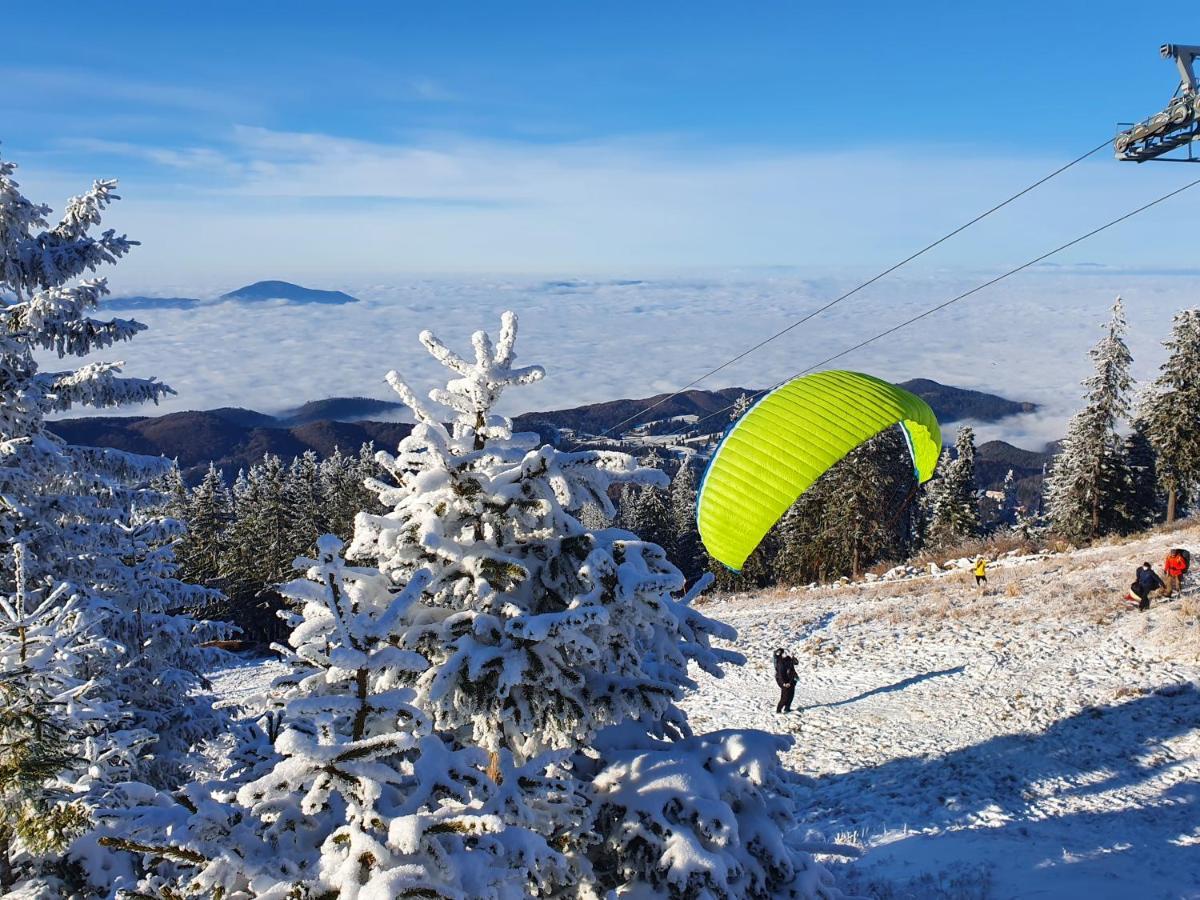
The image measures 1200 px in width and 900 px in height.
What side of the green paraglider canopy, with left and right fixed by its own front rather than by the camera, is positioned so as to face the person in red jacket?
right

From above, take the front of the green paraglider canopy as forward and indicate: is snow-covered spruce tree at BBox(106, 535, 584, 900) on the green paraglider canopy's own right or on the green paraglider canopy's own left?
on the green paraglider canopy's own left

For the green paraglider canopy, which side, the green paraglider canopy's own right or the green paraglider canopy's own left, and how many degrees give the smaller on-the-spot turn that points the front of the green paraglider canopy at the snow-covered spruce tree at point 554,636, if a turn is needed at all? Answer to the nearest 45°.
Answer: approximately 135° to the green paraglider canopy's own left

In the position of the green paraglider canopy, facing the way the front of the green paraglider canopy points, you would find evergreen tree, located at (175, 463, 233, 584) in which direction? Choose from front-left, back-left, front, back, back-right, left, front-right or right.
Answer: front

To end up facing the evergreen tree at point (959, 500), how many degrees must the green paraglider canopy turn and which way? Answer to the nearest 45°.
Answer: approximately 45° to its right

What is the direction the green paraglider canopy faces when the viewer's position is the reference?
facing away from the viewer and to the left of the viewer

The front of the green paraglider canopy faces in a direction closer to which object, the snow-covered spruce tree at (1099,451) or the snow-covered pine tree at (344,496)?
the snow-covered pine tree
